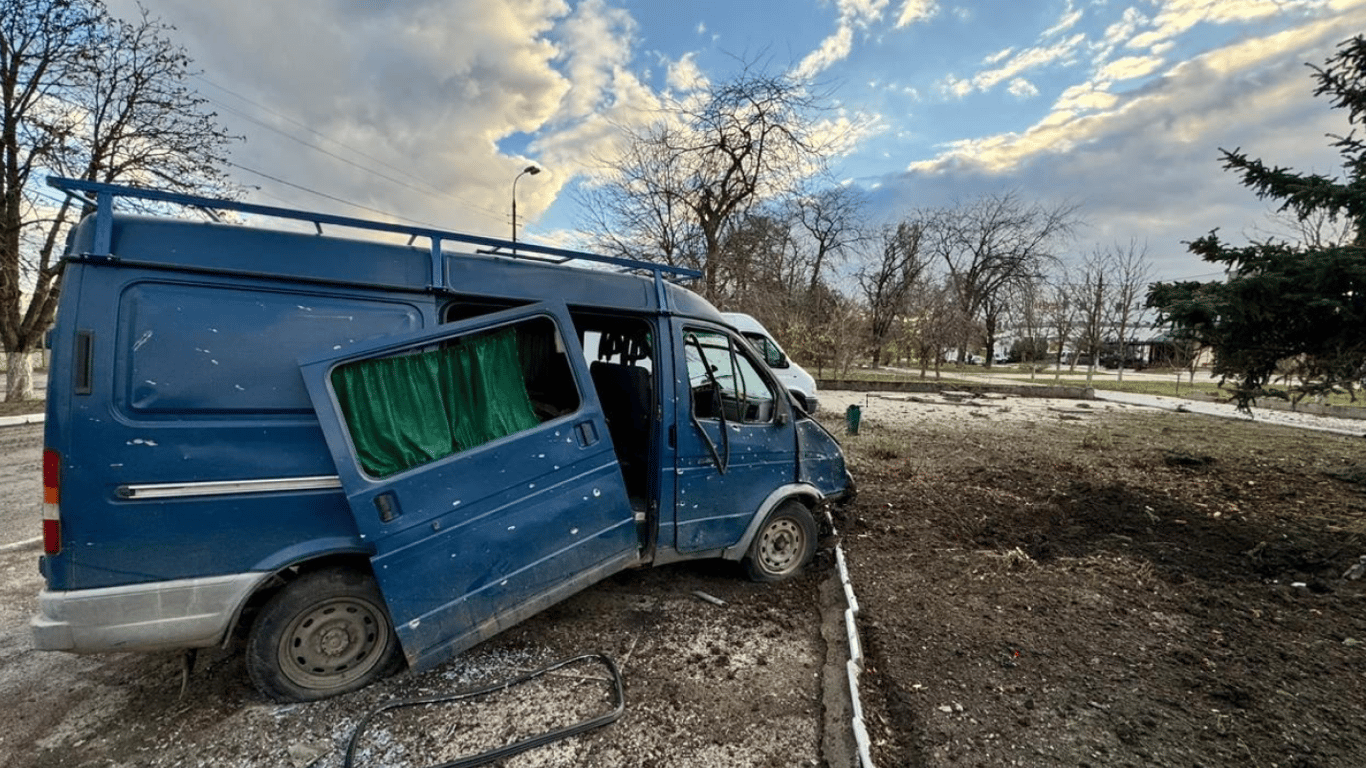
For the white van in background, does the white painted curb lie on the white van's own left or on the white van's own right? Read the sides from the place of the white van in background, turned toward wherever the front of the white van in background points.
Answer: on the white van's own right

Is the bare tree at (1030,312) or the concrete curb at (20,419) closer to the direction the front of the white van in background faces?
the bare tree

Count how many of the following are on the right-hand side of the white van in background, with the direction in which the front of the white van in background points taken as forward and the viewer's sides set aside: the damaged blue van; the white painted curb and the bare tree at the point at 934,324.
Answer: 2

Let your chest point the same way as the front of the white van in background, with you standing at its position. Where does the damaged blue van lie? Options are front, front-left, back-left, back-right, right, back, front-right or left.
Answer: right

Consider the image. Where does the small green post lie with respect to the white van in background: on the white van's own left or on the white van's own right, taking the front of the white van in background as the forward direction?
on the white van's own right

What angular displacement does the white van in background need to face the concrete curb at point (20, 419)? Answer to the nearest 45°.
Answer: approximately 180°

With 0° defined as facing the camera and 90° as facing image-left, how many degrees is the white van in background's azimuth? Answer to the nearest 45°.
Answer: approximately 270°

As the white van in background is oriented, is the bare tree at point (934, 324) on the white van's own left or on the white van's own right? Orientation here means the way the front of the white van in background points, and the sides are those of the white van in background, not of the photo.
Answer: on the white van's own left

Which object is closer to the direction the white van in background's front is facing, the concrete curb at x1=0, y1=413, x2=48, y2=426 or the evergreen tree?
the evergreen tree

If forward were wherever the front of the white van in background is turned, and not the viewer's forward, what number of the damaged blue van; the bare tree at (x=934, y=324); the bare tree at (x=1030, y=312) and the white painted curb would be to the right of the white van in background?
2

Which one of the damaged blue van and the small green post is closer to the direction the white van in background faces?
the small green post

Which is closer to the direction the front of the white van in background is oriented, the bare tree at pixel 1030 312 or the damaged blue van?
the bare tree
